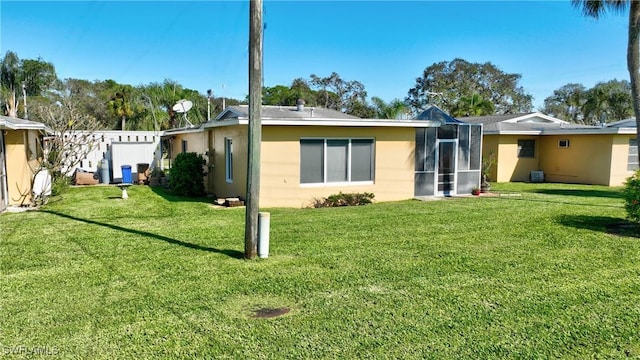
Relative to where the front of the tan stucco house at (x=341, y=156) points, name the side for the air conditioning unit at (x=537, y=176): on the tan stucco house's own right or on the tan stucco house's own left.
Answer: on the tan stucco house's own left

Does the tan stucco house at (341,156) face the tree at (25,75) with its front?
no

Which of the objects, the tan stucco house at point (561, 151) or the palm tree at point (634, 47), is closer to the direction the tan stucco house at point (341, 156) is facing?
the palm tree

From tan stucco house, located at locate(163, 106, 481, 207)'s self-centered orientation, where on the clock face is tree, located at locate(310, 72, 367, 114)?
The tree is roughly at 6 o'clock from the tan stucco house.

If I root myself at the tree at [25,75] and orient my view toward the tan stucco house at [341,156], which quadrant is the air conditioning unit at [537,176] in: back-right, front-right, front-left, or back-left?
front-left

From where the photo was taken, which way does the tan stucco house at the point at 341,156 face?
toward the camera

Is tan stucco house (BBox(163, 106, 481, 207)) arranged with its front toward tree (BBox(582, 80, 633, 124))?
no

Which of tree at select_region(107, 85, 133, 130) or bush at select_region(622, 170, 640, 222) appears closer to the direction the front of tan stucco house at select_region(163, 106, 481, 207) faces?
the bush

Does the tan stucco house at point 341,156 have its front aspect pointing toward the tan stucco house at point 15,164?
no

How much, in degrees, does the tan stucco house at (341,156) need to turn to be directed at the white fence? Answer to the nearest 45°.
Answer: approximately 135° to its right

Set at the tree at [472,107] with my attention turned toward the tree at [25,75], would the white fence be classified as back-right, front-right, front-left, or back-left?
front-left
